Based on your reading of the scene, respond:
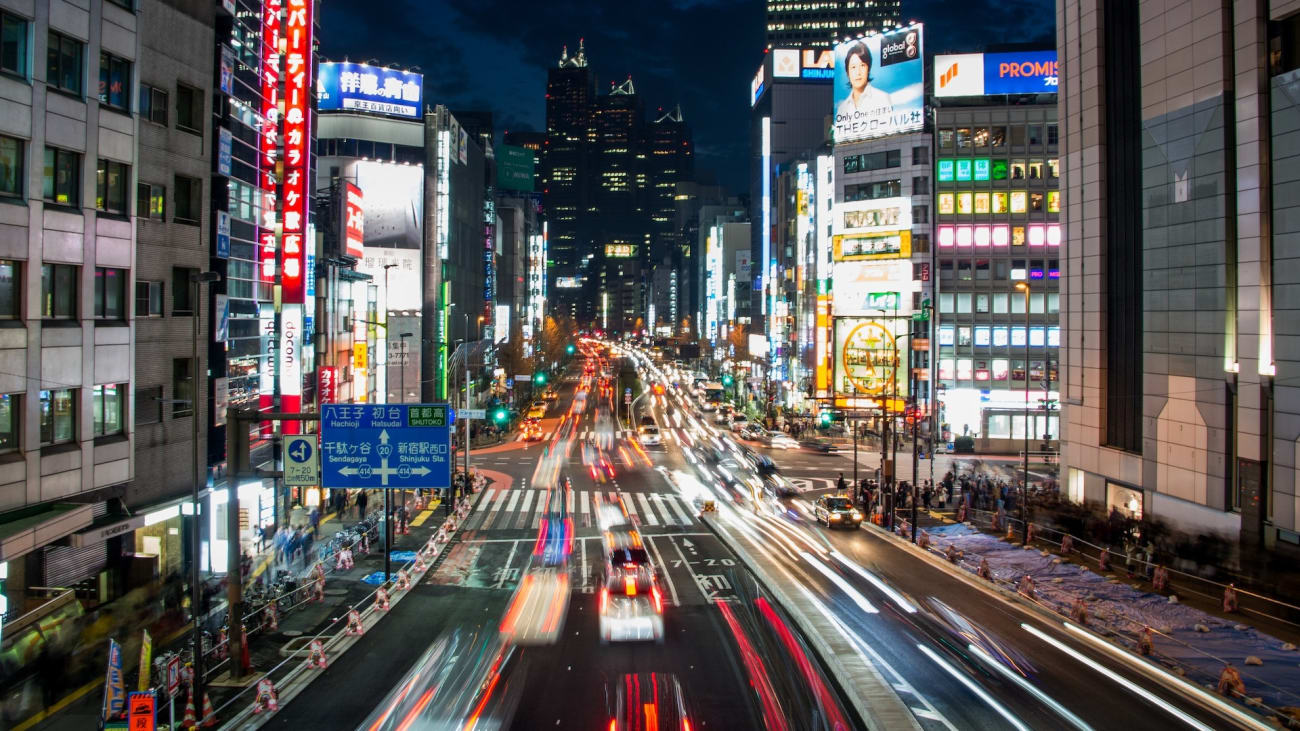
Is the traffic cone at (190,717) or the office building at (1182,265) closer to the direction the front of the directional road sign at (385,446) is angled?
the traffic cone

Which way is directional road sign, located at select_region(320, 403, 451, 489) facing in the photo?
toward the camera

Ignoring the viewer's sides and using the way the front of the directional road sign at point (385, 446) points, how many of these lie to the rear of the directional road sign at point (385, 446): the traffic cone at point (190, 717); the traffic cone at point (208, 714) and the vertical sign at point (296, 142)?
1

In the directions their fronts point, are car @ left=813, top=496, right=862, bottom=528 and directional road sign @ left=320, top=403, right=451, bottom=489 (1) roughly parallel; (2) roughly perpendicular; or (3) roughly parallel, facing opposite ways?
roughly parallel

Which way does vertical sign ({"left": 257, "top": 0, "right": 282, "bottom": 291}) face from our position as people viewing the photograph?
facing the viewer and to the right of the viewer

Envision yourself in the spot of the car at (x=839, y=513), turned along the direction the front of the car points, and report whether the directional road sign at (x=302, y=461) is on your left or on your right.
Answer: on your right

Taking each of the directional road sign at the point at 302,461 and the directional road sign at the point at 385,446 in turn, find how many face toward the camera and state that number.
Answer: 2

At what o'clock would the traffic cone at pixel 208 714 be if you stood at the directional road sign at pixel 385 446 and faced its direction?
The traffic cone is roughly at 1 o'clock from the directional road sign.

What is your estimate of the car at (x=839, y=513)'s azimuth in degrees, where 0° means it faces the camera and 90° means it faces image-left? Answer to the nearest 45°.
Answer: approximately 315°

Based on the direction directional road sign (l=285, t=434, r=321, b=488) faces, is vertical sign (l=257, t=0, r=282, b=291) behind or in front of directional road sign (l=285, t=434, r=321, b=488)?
behind

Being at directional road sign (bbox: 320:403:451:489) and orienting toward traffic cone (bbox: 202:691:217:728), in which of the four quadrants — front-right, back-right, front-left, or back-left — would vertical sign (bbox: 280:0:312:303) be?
back-right

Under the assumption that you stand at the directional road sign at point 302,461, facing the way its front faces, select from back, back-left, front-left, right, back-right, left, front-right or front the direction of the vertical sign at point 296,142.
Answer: back

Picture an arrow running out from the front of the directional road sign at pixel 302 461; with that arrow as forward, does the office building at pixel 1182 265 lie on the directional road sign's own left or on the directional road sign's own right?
on the directional road sign's own left

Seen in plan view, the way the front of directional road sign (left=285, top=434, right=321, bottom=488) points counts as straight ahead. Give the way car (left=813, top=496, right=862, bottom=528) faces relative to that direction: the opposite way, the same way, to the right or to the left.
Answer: the same way
